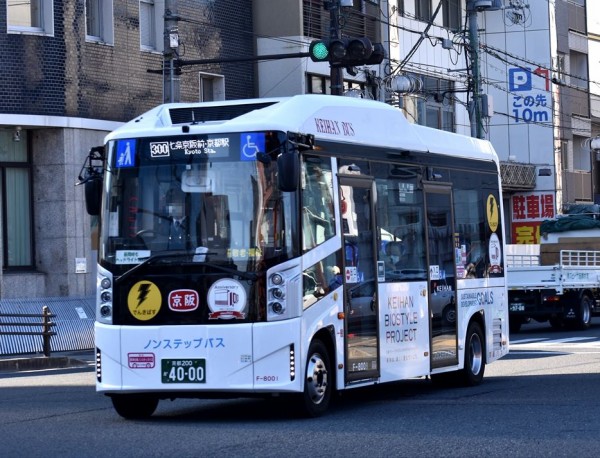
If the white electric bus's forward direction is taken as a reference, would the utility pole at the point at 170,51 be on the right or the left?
on its right

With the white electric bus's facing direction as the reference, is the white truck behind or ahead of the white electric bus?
behind

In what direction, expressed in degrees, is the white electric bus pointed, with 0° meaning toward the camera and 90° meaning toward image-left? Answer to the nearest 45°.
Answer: approximately 45°

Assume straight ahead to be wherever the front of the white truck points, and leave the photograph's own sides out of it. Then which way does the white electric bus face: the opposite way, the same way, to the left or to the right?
the opposite way

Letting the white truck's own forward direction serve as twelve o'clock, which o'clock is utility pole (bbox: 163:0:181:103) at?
The utility pole is roughly at 6 o'clock from the white truck.

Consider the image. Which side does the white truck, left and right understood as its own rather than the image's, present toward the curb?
back

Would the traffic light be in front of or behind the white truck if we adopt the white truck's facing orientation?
behind

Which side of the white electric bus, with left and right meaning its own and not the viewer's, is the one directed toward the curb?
right

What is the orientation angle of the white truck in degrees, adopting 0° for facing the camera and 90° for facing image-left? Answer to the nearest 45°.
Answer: approximately 225°

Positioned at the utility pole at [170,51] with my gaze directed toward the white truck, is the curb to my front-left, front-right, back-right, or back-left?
back-right
